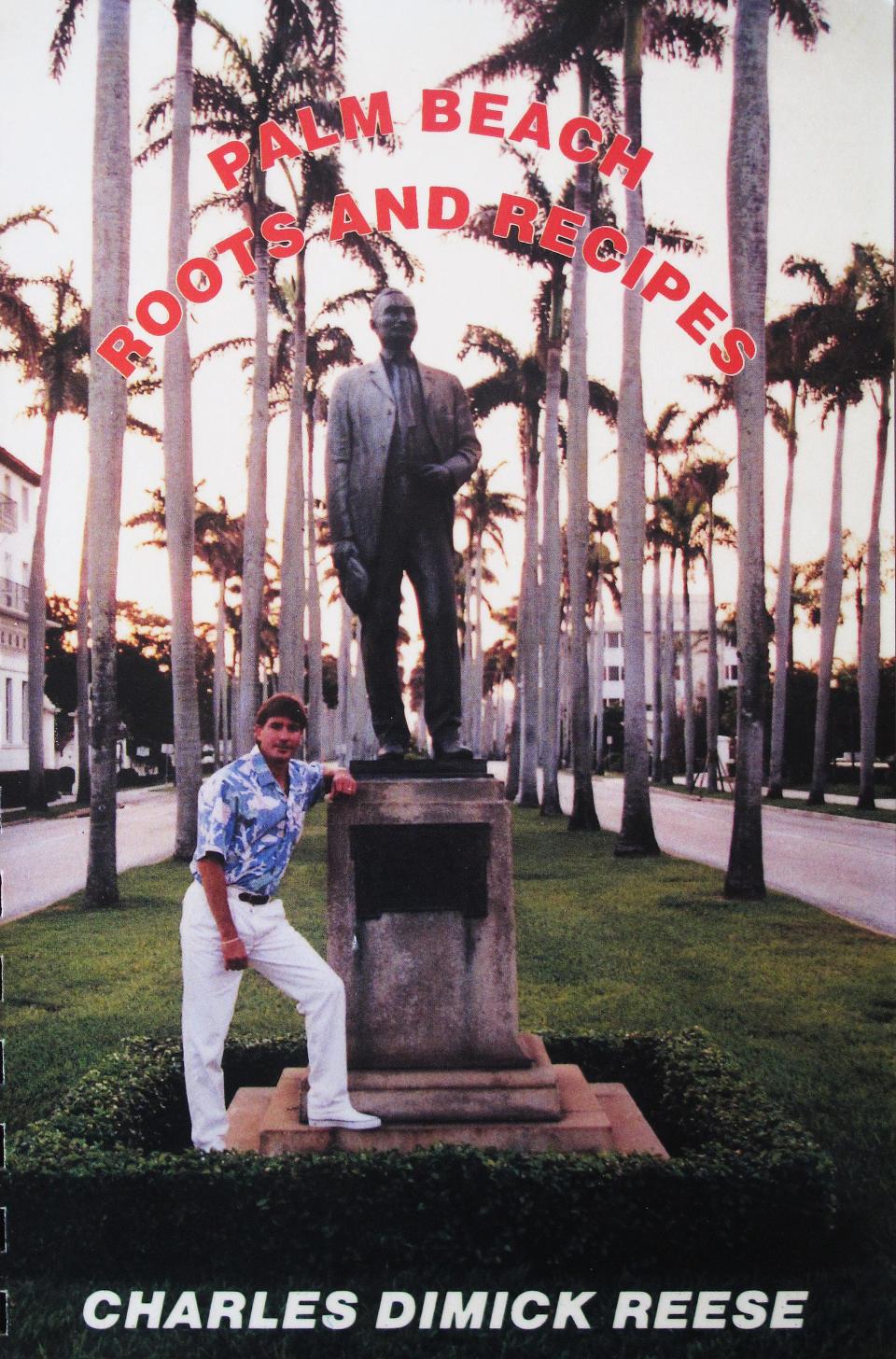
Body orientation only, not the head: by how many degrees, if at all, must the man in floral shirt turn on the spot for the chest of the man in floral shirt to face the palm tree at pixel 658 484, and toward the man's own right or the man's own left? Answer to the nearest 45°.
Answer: approximately 135° to the man's own left

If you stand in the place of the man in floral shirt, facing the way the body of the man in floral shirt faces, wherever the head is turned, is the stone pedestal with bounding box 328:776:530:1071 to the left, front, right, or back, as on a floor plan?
left

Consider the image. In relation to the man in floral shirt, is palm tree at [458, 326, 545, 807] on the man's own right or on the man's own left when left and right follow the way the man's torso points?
on the man's own left

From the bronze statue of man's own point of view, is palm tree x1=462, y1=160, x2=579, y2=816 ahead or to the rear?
to the rear

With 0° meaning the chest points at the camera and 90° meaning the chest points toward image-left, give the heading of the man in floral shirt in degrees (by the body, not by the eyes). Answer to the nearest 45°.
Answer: approximately 315°

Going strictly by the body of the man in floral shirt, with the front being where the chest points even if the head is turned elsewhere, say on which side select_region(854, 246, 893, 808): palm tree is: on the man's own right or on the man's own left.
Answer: on the man's own left

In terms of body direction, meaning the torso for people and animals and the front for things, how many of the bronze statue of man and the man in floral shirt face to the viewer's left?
0

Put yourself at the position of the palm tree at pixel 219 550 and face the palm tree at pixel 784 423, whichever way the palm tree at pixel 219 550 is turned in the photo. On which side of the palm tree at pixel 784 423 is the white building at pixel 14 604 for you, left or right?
right

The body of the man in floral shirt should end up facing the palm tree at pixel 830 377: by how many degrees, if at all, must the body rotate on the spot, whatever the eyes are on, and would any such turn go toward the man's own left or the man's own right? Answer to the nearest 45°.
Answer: approximately 90° to the man's own left
